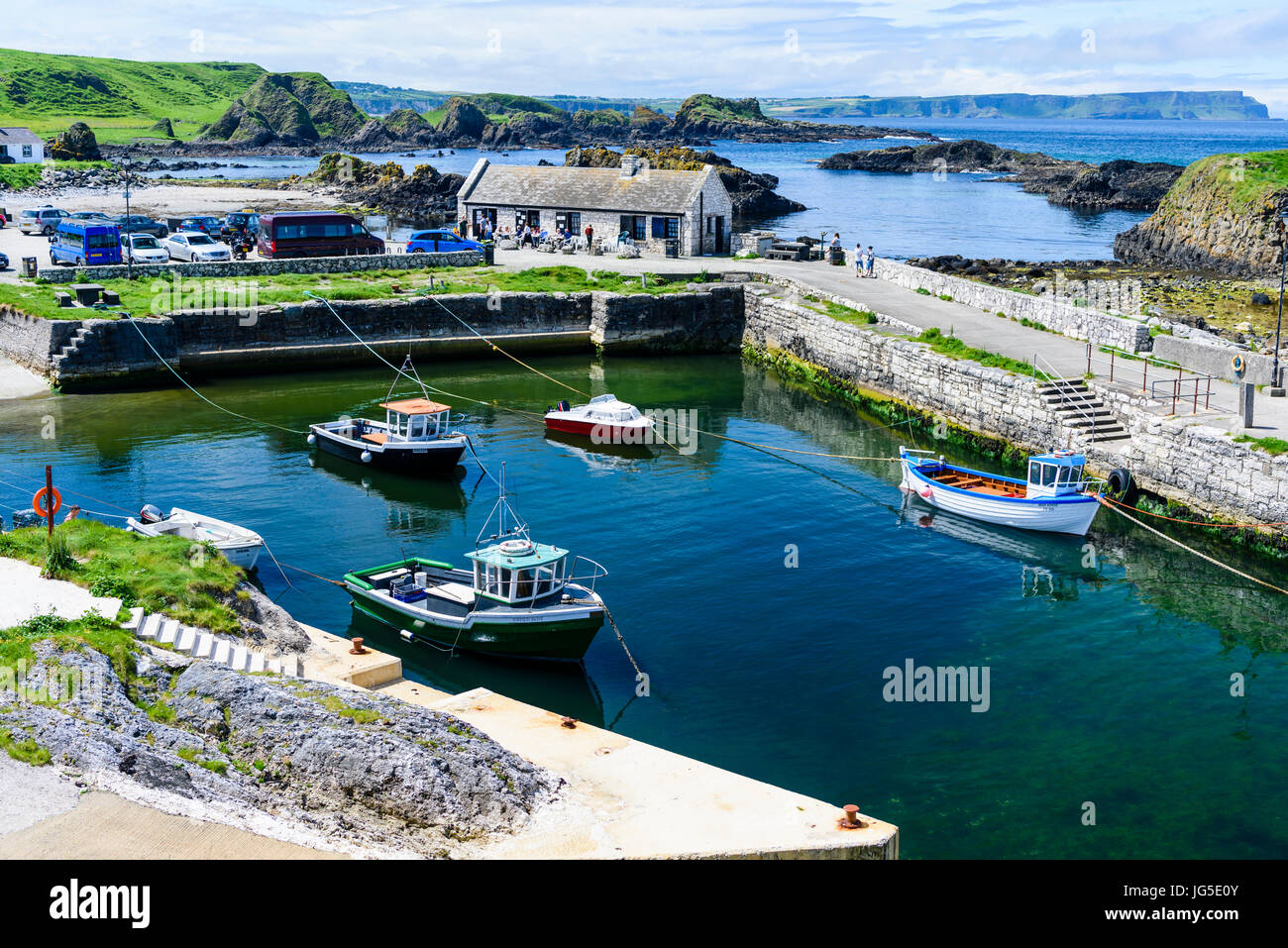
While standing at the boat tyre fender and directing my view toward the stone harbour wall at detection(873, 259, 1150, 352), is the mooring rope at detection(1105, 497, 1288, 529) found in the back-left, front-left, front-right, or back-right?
back-right

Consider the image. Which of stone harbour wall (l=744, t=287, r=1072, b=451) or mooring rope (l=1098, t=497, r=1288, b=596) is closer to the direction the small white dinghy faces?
the mooring rope

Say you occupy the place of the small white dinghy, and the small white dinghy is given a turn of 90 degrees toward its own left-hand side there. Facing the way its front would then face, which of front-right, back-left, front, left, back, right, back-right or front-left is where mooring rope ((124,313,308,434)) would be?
front-left

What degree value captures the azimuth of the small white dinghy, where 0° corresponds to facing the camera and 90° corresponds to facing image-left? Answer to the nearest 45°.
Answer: approximately 315°

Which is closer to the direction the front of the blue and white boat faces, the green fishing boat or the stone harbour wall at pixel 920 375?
the green fishing boat
